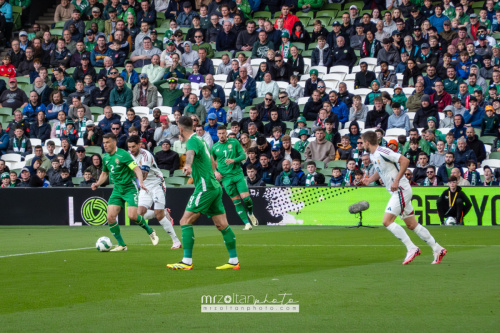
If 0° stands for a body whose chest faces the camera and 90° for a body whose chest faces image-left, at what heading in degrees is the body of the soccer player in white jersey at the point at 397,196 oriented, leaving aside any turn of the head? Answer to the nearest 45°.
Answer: approximately 90°

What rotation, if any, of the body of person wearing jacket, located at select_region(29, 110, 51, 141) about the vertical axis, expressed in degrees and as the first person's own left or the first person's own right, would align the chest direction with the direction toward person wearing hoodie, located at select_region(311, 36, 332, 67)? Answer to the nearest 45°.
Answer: approximately 90° to the first person's own left

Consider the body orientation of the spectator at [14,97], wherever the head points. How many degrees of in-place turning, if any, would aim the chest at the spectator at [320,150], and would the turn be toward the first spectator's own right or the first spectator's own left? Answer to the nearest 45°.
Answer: approximately 45° to the first spectator's own left

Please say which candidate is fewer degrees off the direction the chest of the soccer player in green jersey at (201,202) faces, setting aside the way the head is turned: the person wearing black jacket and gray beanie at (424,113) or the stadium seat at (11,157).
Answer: the stadium seat

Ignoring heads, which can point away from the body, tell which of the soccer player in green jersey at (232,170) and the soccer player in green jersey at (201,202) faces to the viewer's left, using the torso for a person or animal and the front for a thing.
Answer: the soccer player in green jersey at (201,202)

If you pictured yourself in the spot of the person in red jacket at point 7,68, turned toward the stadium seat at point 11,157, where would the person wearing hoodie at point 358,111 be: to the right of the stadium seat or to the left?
left

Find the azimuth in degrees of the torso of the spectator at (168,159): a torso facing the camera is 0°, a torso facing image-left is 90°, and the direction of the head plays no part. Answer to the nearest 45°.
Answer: approximately 0°

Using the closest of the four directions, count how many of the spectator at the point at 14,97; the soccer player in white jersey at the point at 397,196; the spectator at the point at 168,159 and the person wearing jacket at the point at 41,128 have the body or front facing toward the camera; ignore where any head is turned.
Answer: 3

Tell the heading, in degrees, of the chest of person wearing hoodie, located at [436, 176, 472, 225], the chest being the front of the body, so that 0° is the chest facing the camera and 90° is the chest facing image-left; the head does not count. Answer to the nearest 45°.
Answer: approximately 0°

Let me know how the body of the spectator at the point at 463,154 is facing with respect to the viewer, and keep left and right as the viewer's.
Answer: facing the viewer and to the left of the viewer
